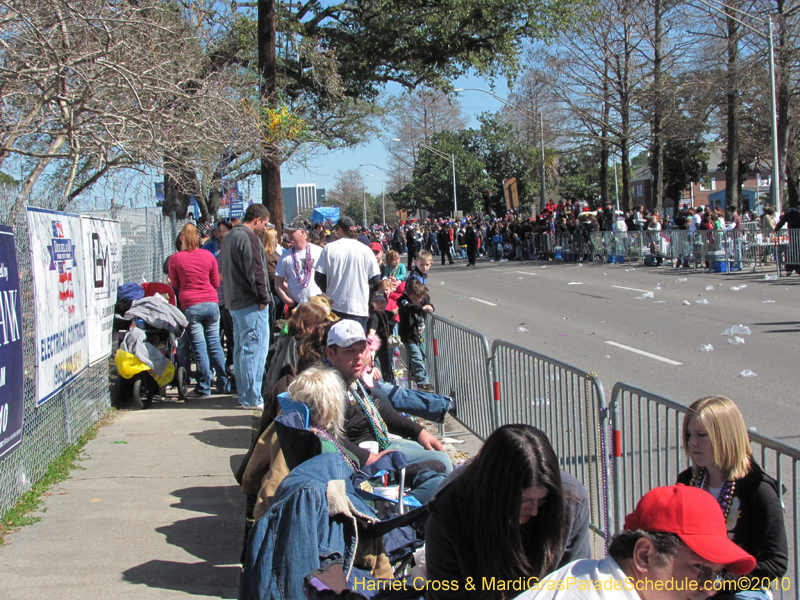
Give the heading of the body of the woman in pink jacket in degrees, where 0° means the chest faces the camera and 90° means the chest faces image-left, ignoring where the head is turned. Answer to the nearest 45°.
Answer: approximately 180°

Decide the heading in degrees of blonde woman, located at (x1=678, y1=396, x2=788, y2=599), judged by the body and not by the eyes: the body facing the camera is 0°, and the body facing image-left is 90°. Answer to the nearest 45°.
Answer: approximately 45°

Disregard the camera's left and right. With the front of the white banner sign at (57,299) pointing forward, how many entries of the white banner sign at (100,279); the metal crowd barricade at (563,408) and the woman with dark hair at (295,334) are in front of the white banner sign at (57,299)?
2

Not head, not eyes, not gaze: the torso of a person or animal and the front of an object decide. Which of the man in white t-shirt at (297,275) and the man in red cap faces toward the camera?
the man in white t-shirt

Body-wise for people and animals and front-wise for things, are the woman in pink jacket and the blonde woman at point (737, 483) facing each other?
no

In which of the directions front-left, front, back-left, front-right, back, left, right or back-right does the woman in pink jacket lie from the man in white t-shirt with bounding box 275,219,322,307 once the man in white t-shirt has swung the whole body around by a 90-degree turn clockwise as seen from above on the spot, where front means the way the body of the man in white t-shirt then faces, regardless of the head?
front

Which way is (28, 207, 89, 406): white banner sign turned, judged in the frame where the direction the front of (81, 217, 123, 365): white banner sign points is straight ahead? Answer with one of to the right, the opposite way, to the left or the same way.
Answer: the same way

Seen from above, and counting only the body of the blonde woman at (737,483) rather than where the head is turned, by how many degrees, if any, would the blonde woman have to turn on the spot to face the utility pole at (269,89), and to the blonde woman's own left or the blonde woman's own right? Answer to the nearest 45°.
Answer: approximately 90° to the blonde woman's own right

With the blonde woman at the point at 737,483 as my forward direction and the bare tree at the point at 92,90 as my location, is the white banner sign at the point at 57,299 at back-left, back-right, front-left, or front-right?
front-right

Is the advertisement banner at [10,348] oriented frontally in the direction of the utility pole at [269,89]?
no

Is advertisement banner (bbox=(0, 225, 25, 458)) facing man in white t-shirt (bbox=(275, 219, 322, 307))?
no

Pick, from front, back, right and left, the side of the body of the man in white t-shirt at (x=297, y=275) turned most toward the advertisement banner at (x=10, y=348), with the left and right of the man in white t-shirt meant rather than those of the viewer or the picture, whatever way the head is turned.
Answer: front

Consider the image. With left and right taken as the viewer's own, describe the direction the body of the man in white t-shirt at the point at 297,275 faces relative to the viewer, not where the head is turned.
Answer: facing the viewer

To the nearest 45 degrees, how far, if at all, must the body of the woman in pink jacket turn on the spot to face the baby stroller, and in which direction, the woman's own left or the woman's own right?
approximately 135° to the woman's own left

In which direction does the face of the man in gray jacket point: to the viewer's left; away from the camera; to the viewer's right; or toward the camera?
to the viewer's right

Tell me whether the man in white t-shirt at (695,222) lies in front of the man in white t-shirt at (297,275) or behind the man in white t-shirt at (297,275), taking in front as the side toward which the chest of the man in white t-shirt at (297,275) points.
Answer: behind

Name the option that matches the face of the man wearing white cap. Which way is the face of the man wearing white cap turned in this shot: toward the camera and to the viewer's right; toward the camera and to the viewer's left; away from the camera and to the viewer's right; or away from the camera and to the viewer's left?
toward the camera and to the viewer's right
